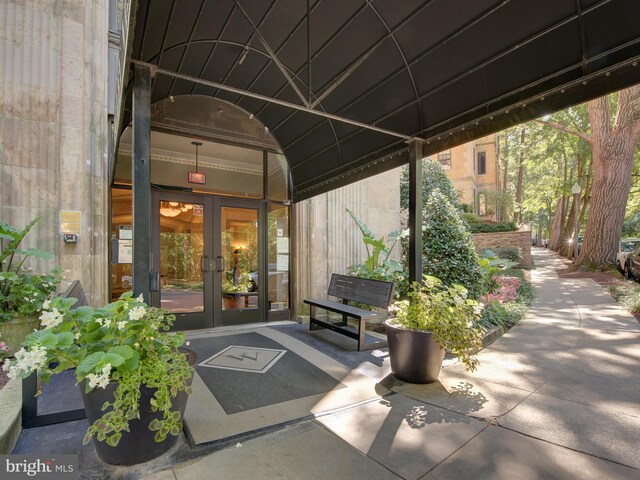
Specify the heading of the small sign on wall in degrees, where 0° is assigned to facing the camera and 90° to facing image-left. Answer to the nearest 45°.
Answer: approximately 0°

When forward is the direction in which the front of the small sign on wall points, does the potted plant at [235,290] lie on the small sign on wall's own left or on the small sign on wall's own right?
on the small sign on wall's own left

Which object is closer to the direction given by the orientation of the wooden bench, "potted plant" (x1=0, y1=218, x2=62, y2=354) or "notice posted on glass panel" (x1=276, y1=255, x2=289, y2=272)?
the potted plant

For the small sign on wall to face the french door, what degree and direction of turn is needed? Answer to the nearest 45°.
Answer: approximately 90° to its left

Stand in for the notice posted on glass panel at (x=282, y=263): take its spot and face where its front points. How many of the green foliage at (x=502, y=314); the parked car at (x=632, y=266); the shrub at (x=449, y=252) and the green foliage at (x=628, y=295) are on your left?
4

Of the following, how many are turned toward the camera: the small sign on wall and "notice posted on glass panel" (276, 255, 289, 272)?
2
